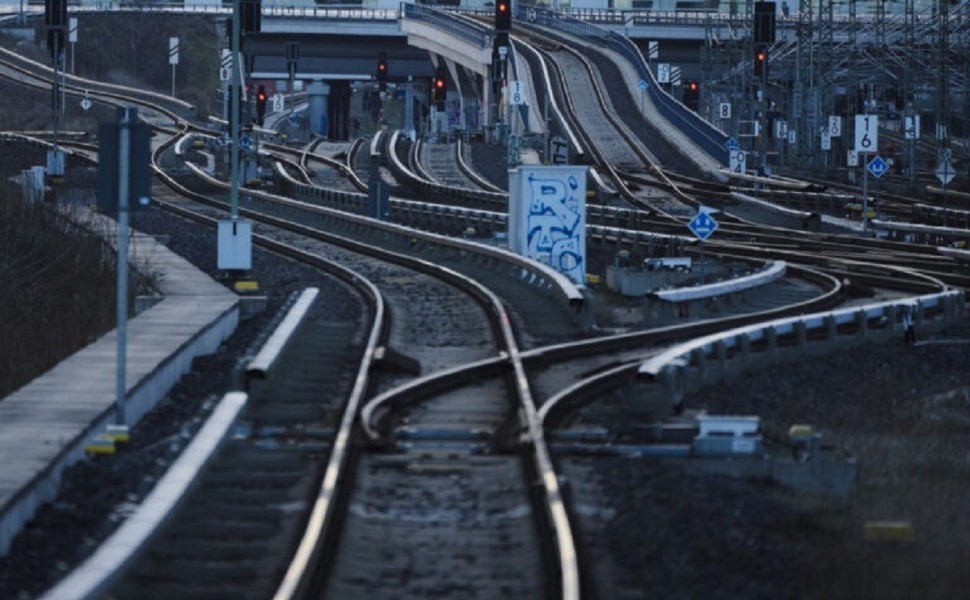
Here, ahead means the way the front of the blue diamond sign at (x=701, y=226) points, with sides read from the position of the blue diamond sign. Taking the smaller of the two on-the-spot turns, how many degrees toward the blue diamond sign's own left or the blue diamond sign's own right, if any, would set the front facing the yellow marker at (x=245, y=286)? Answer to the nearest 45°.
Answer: approximately 45° to the blue diamond sign's own right

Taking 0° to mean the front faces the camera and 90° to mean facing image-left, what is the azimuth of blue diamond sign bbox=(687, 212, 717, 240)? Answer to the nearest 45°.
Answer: approximately 0°

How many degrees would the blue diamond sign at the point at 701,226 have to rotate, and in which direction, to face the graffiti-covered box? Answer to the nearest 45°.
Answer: approximately 90° to its right

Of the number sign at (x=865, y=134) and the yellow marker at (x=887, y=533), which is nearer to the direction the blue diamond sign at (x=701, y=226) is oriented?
the yellow marker

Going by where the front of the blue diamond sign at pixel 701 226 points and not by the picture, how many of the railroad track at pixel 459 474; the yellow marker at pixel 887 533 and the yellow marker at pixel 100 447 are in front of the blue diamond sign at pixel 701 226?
3

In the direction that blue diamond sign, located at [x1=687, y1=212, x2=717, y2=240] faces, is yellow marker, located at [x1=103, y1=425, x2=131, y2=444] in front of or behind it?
in front

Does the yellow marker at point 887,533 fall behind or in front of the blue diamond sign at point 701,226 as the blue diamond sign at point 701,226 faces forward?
in front

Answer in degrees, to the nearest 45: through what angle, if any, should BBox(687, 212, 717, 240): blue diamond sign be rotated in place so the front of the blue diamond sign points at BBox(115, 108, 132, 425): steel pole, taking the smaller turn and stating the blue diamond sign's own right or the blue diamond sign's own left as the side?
0° — it already faces it

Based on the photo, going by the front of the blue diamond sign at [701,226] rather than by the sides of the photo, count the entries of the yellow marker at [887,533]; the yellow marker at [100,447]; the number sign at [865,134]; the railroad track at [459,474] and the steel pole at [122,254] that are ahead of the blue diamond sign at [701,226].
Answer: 4

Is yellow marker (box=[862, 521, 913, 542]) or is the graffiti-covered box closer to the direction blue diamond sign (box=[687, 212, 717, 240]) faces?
the yellow marker

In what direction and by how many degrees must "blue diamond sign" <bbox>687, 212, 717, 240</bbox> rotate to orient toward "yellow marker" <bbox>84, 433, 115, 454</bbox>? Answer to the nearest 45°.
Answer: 0° — it already faces it
